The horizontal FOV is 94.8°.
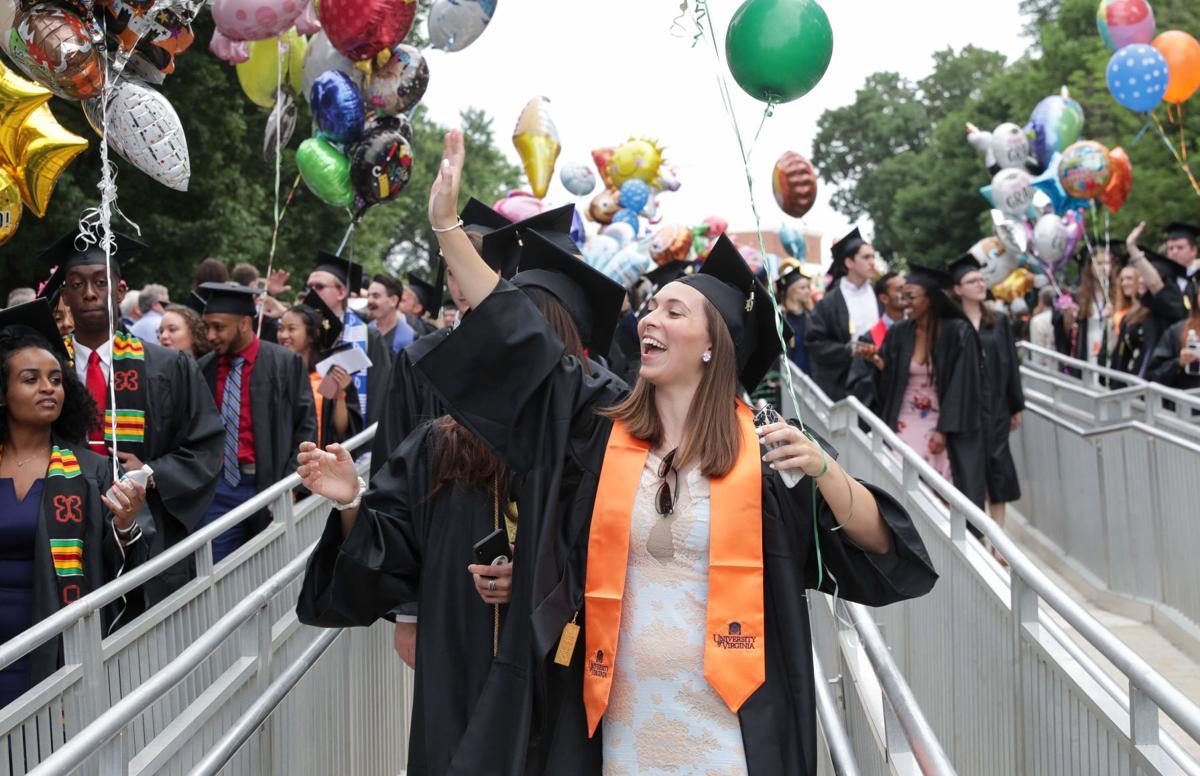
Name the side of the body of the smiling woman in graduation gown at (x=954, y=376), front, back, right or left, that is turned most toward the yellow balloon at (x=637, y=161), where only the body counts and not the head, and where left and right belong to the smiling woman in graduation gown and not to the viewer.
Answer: right

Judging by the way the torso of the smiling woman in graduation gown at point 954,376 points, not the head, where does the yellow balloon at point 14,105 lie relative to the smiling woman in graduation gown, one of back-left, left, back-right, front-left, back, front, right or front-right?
front

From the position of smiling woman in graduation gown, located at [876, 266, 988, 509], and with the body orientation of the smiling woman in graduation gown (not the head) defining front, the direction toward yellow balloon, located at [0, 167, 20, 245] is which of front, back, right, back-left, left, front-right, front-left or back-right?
front

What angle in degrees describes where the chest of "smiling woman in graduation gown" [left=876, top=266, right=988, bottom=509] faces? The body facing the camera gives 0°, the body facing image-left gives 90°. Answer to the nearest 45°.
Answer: approximately 45°

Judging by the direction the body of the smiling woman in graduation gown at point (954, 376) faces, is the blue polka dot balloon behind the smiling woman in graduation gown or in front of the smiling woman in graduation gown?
behind

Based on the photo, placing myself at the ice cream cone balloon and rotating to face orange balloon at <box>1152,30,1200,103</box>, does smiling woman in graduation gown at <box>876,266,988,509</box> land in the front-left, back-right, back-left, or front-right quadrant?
front-right

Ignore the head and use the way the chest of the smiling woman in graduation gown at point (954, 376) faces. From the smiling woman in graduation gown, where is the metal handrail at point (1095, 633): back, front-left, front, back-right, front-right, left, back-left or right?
front-left

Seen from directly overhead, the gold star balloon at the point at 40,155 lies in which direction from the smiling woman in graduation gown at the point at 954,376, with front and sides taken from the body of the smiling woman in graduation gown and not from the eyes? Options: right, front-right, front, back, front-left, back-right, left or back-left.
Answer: front

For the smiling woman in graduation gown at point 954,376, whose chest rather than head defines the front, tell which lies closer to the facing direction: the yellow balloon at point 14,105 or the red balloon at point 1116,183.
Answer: the yellow balloon

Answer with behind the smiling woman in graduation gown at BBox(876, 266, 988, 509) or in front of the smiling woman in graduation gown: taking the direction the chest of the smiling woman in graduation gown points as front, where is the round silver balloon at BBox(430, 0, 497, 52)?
in front

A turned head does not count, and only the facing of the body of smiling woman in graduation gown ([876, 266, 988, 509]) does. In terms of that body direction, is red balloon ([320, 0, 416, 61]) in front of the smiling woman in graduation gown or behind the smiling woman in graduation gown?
in front
